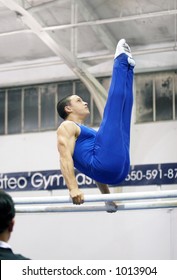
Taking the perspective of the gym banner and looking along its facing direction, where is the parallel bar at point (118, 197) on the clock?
The parallel bar is roughly at 12 o'clock from the gym banner.

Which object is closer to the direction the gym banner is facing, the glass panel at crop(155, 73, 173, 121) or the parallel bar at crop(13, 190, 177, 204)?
the parallel bar

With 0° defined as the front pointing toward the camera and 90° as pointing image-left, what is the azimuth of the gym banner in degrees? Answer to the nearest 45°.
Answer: approximately 0°

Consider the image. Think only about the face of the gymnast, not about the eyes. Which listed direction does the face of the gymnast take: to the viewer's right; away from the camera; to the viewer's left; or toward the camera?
to the viewer's right
